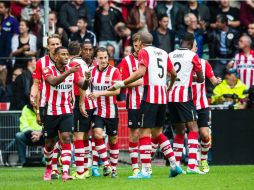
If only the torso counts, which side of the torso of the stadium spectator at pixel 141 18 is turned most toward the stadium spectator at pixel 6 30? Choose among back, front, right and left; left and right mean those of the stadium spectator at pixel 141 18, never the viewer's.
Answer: right

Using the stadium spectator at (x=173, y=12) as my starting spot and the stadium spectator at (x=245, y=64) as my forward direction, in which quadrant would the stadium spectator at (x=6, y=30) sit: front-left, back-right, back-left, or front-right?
back-right

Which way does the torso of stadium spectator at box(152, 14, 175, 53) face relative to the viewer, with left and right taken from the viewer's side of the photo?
facing the viewer

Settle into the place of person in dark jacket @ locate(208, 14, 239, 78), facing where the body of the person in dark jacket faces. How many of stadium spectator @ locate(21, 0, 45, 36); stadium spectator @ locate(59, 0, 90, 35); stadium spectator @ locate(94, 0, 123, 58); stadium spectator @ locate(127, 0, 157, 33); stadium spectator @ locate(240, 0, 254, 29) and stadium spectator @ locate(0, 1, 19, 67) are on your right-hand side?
5

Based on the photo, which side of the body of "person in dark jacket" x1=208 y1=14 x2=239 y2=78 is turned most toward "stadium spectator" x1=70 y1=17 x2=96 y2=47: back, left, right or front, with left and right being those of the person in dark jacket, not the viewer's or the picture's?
right

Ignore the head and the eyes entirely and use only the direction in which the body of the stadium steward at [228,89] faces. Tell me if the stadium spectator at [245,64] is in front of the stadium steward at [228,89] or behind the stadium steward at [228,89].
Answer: behind

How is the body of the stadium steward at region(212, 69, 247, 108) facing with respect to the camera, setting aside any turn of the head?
toward the camera

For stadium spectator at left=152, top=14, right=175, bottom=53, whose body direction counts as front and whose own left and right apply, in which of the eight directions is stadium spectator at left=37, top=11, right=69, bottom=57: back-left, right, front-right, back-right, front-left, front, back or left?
right

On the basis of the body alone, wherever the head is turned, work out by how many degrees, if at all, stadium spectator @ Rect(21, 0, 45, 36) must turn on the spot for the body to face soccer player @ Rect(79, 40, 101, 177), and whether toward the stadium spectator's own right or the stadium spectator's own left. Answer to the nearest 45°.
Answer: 0° — they already face them

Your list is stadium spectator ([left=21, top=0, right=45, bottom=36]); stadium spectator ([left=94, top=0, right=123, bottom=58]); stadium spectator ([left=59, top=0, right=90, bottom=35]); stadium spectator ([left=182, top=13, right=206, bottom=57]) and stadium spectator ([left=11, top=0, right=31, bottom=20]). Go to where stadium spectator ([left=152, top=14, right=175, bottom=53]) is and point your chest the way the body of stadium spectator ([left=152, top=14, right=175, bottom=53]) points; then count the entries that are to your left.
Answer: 1
